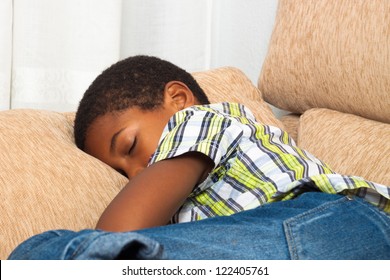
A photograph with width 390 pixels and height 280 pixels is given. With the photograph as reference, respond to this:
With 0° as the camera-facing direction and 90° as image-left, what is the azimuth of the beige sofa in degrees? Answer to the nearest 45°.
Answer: approximately 45°
